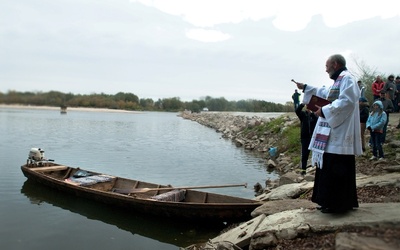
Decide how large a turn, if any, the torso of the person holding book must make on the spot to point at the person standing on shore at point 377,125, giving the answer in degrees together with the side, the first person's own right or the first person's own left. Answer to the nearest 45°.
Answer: approximately 90° to the first person's own right

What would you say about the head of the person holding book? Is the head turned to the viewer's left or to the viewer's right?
to the viewer's left

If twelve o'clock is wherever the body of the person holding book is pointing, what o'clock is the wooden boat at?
The wooden boat is roughly at 1 o'clock from the person holding book.

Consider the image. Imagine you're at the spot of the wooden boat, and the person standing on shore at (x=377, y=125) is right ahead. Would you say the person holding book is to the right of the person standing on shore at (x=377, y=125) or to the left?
right

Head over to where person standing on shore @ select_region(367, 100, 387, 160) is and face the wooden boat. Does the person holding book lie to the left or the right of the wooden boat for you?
left

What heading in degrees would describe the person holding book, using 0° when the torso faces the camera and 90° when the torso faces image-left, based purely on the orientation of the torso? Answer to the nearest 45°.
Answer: approximately 90°

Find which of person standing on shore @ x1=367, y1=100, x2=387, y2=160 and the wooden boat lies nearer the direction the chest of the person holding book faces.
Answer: the wooden boat
